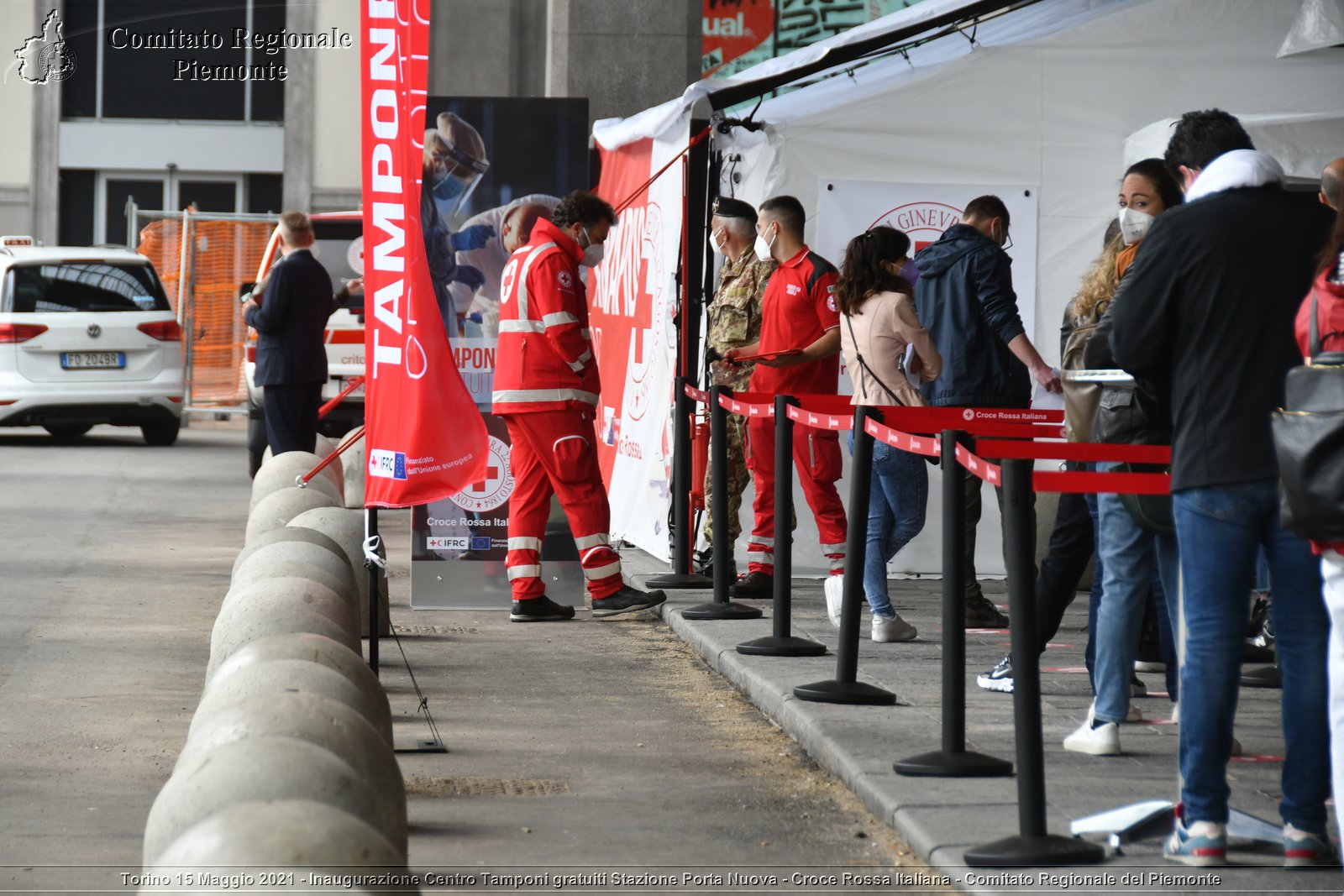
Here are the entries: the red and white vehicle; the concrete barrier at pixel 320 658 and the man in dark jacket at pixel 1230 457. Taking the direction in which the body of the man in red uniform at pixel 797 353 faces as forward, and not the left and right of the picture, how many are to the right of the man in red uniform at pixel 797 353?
1

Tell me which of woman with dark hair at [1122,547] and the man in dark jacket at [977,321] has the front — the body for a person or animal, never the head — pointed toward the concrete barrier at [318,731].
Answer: the woman with dark hair

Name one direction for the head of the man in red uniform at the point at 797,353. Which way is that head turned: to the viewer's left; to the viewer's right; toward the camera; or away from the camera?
to the viewer's left

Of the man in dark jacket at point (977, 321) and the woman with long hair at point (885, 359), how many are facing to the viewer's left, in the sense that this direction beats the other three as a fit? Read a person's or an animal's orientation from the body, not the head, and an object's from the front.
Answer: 0

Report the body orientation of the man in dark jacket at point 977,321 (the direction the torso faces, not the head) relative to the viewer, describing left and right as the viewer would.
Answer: facing away from the viewer and to the right of the viewer

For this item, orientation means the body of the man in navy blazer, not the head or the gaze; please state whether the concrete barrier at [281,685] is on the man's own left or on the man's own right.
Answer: on the man's own left

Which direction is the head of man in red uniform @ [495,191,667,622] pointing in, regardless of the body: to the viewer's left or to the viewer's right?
to the viewer's right

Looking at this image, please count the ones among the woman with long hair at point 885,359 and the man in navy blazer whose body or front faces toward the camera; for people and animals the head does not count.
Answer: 0

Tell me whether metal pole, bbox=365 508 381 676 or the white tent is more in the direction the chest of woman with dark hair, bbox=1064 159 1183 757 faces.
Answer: the metal pole

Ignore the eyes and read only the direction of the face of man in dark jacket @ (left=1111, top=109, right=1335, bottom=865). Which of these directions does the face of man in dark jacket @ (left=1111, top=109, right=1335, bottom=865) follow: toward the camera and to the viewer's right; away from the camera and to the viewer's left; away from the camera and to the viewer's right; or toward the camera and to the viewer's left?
away from the camera and to the viewer's left

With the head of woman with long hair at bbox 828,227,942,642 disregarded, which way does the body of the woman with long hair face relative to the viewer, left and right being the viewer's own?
facing away from the viewer and to the right of the viewer
